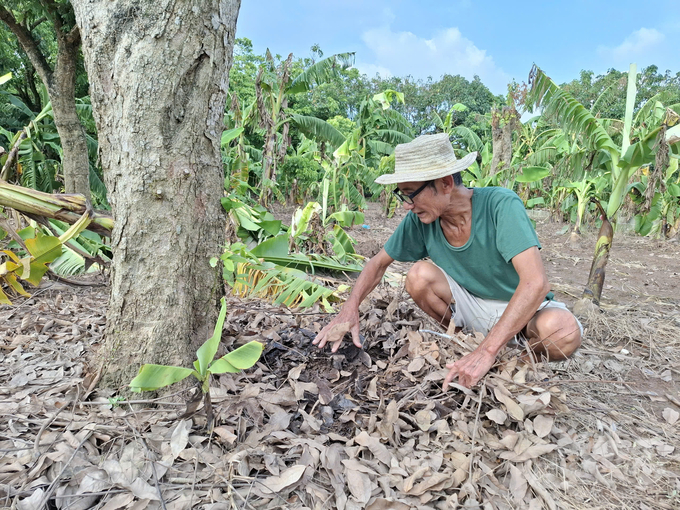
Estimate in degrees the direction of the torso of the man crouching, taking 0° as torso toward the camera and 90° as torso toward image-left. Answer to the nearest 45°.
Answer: approximately 45°

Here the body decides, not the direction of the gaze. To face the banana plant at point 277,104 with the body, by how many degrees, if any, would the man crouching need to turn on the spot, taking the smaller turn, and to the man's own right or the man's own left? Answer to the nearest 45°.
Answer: approximately 90° to the man's own right

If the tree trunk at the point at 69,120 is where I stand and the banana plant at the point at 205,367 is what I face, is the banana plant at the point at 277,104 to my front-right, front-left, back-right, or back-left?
back-left

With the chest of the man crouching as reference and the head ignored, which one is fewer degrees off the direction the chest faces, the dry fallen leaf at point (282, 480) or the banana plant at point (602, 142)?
the dry fallen leaf

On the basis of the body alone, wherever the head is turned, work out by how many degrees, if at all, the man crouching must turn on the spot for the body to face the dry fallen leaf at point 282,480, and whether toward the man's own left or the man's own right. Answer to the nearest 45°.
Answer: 0° — they already face it

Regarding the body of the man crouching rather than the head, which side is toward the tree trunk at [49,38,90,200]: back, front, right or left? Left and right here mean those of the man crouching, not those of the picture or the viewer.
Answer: right

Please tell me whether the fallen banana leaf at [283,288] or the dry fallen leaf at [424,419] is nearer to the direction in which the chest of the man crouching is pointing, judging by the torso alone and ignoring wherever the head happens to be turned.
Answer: the dry fallen leaf

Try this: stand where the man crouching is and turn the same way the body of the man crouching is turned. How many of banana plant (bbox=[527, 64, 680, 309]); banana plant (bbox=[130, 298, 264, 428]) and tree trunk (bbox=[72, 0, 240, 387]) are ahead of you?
2
